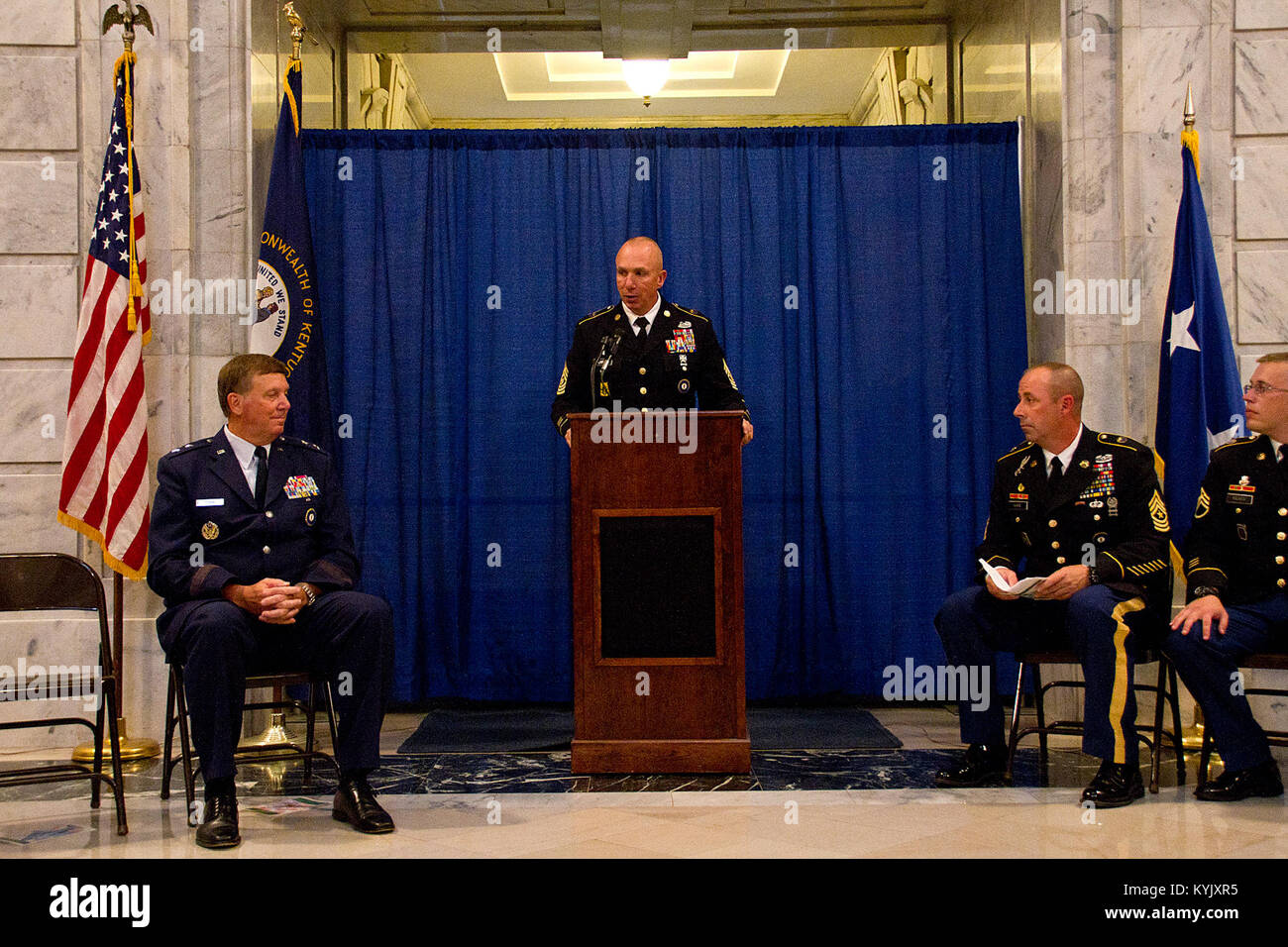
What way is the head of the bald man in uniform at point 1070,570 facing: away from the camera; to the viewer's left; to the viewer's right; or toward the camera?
to the viewer's left

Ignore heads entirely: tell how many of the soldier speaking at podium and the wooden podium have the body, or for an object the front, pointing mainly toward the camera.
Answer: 2

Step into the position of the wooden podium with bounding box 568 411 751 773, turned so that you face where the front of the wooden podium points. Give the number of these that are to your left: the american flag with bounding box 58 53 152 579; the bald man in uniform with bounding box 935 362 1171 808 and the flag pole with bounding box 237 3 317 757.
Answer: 1

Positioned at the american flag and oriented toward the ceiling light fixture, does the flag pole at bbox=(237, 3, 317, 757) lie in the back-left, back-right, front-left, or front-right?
front-right

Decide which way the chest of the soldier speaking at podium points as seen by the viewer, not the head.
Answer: toward the camera

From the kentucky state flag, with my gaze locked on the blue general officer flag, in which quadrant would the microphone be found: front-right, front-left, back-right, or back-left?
front-right

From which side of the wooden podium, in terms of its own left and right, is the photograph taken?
front

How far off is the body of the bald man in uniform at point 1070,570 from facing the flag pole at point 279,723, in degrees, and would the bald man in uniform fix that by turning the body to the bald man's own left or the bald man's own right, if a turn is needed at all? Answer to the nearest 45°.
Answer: approximately 45° to the bald man's own right

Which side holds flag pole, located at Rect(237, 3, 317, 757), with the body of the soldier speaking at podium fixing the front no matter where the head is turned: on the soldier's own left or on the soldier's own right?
on the soldier's own right

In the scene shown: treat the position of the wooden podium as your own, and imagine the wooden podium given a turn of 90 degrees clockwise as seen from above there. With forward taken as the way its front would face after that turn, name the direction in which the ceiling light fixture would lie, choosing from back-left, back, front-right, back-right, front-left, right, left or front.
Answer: right

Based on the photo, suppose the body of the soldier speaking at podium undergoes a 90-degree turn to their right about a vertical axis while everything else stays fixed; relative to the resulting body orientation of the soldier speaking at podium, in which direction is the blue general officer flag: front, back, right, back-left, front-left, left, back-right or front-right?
back

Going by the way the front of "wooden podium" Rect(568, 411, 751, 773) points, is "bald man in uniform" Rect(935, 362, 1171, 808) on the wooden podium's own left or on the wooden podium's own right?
on the wooden podium's own left

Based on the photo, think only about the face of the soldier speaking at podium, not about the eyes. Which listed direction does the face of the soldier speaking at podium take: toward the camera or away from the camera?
toward the camera

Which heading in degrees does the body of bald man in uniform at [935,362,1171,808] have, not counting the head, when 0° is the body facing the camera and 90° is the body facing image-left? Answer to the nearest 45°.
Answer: approximately 45°

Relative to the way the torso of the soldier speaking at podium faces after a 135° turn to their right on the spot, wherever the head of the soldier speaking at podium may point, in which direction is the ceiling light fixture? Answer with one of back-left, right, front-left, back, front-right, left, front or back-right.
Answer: front-right
